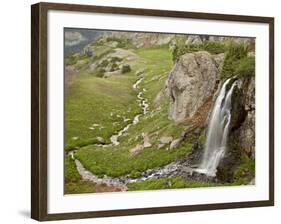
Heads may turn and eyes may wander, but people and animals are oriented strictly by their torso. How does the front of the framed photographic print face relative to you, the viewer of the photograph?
facing the viewer and to the right of the viewer
